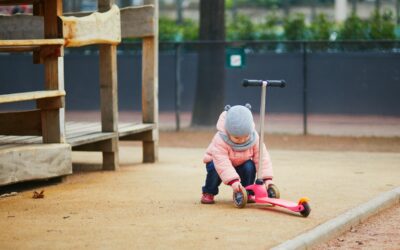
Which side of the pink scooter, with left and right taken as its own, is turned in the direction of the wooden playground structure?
front

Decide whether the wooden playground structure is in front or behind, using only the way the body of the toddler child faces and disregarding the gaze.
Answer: behind

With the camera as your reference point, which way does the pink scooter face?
facing away from the viewer and to the left of the viewer

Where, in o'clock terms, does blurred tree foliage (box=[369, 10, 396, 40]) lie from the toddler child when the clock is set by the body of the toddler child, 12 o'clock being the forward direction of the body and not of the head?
The blurred tree foliage is roughly at 8 o'clock from the toddler child.

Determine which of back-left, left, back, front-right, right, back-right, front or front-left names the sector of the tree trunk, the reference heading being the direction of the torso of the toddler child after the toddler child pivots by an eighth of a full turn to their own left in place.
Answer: left

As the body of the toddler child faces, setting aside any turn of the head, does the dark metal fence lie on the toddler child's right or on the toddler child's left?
on the toddler child's left

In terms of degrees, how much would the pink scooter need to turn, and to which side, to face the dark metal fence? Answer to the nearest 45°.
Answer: approximately 45° to its right

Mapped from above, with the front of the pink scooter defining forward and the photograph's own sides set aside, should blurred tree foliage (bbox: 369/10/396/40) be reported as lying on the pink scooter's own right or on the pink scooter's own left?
on the pink scooter's own right

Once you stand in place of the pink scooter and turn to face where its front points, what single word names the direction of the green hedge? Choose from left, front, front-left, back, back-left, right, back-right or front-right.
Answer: front-right

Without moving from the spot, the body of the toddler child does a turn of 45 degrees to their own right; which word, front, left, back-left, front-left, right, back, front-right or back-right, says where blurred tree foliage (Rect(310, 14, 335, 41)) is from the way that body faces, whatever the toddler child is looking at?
back

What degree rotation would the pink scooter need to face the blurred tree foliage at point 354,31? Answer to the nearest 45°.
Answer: approximately 45° to its right
